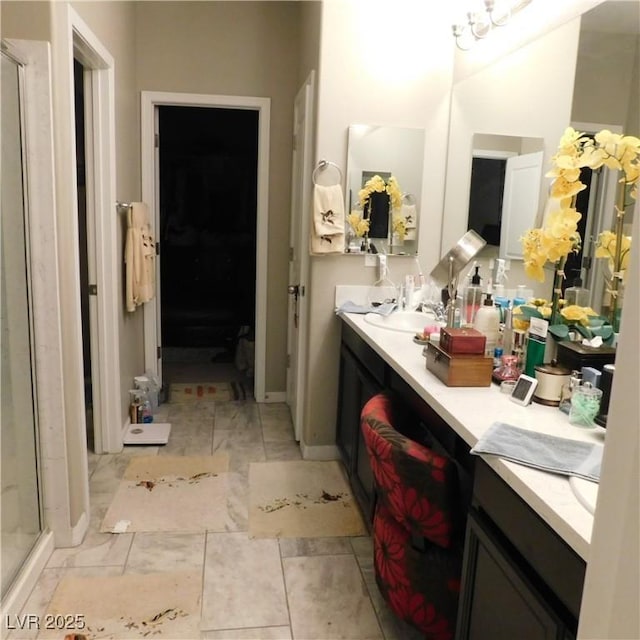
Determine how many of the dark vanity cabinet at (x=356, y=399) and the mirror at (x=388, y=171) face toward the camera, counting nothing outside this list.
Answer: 1

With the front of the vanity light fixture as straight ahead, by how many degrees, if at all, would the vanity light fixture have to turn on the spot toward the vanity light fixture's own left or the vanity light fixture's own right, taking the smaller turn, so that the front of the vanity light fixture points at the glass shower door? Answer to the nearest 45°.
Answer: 0° — it already faces it

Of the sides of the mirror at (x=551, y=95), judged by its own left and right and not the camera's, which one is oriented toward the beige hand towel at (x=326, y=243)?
right

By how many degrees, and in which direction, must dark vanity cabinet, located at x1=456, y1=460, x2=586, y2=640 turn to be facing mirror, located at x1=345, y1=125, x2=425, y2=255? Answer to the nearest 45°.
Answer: approximately 90° to its right

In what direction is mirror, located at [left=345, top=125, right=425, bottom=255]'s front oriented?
toward the camera

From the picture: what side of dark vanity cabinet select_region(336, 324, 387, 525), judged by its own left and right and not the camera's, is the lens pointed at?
left

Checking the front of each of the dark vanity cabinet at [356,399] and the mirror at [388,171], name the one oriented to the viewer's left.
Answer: the dark vanity cabinet

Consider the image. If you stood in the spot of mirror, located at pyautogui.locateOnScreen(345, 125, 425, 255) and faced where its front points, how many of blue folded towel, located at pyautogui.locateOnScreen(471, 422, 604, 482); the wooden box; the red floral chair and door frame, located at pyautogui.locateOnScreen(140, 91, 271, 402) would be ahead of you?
3

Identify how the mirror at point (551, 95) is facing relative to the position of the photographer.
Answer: facing the viewer and to the left of the viewer

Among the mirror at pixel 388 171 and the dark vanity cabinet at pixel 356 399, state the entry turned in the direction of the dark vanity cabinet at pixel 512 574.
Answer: the mirror

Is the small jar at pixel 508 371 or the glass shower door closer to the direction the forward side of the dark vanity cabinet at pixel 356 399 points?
the glass shower door

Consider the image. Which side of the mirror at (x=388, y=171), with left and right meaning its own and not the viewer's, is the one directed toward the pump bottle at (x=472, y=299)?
front

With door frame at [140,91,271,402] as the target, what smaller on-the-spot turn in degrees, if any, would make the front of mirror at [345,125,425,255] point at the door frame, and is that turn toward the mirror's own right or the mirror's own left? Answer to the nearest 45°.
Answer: approximately 135° to the mirror's own right
